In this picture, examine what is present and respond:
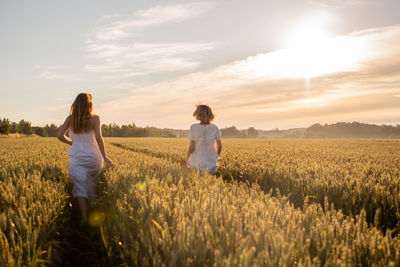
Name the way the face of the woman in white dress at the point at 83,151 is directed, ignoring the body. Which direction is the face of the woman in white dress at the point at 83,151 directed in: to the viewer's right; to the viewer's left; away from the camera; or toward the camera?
away from the camera

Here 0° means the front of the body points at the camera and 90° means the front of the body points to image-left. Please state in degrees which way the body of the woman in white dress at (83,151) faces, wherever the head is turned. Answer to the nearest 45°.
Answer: approximately 180°

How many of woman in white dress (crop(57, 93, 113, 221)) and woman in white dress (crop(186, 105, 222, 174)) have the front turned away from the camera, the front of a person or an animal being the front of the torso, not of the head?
2

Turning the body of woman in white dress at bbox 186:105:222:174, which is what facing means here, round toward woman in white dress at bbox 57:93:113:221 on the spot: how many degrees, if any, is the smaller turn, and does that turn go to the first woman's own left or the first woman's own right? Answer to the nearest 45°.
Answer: approximately 135° to the first woman's own left

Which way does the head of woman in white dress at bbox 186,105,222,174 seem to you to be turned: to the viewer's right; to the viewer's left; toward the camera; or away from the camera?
away from the camera

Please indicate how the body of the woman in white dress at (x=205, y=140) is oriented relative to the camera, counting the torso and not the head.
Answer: away from the camera
